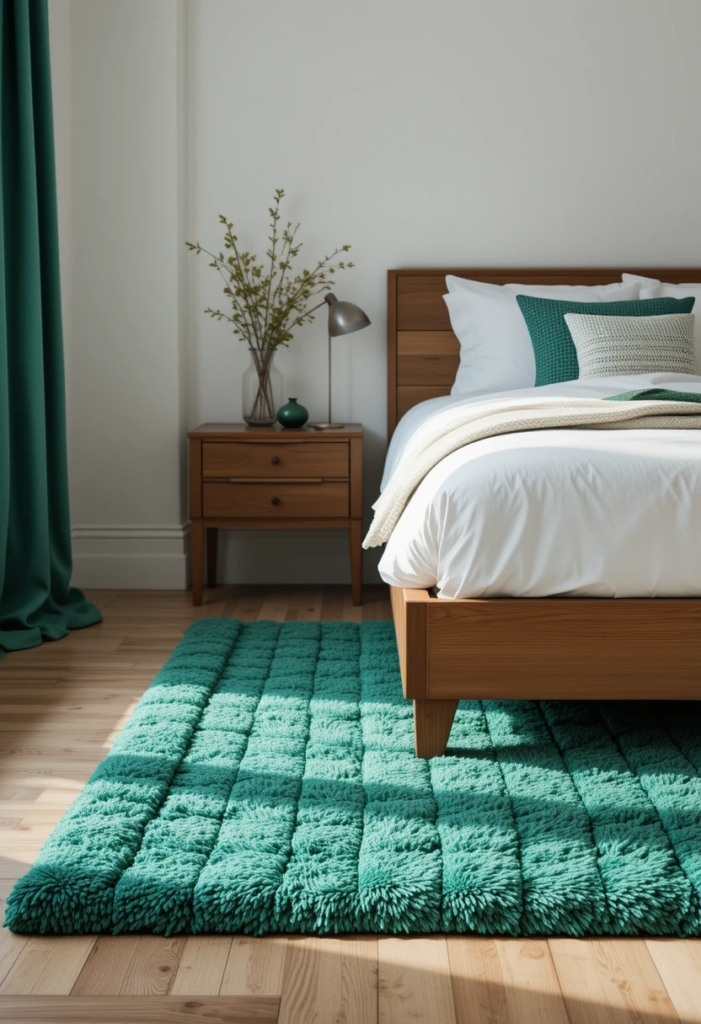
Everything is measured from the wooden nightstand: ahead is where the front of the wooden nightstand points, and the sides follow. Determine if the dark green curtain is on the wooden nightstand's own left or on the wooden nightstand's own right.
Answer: on the wooden nightstand's own right

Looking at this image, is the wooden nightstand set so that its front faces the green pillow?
no

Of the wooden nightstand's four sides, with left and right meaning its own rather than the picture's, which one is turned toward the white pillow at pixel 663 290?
left

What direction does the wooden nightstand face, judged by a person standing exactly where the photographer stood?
facing the viewer

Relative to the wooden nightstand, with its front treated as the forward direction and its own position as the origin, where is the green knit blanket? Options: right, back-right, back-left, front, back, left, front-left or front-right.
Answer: front-left

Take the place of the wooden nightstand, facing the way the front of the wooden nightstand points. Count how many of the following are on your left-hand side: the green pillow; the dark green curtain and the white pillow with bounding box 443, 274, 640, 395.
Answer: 2

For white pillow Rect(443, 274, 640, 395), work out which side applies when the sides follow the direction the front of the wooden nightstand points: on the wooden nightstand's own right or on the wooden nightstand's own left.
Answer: on the wooden nightstand's own left

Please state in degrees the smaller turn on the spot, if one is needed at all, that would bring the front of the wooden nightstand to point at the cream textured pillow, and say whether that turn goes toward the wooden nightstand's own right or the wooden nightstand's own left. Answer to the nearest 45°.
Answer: approximately 90° to the wooden nightstand's own left

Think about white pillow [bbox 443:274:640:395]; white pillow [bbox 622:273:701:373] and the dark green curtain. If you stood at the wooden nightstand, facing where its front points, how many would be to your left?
2

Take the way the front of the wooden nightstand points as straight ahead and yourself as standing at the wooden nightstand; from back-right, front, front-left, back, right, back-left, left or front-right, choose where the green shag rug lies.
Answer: front

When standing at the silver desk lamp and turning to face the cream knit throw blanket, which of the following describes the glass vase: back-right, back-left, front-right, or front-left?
back-right
